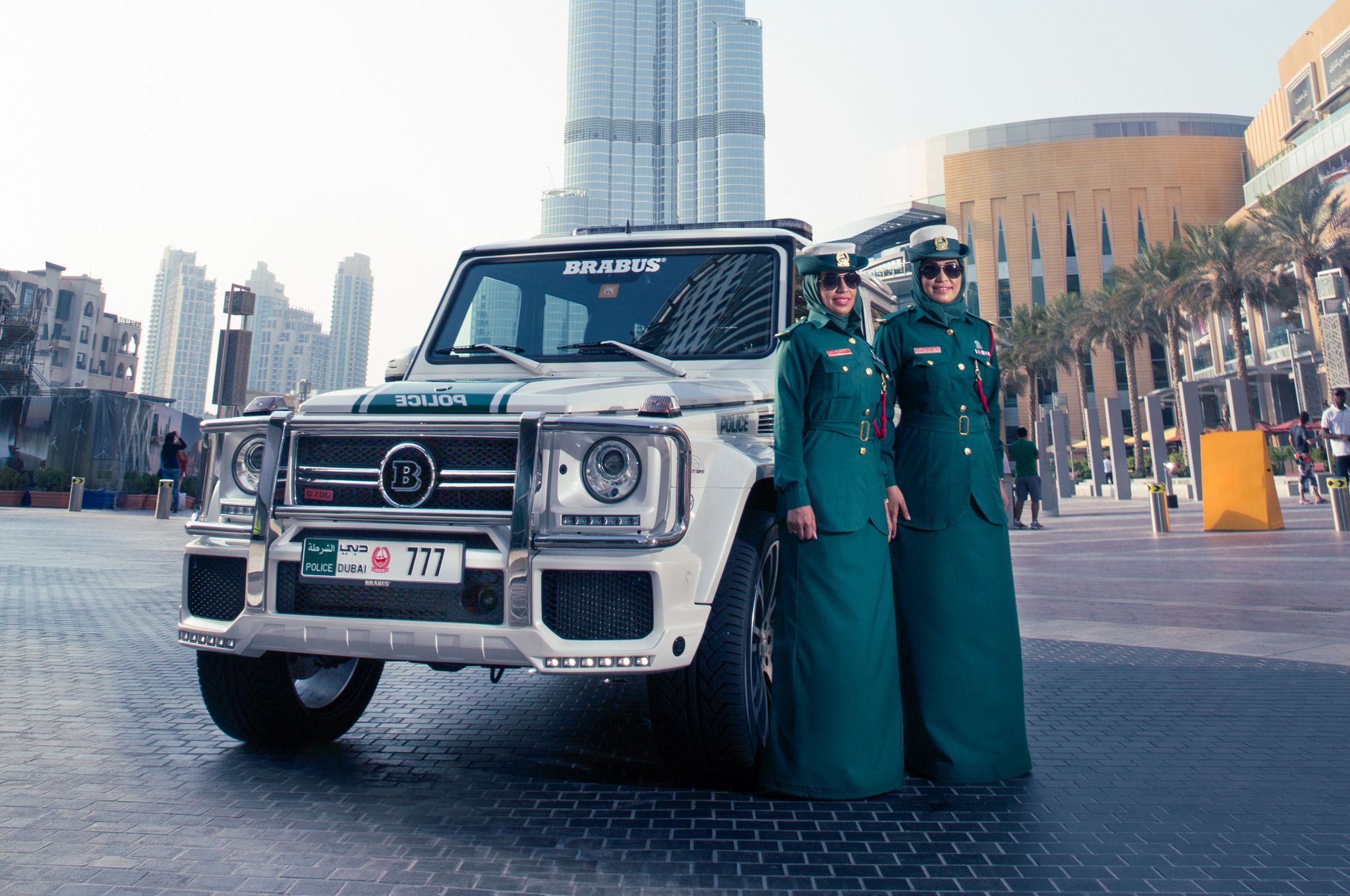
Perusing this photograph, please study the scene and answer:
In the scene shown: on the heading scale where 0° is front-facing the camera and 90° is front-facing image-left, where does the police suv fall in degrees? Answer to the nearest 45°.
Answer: approximately 45°

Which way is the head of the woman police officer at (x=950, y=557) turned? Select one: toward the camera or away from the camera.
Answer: toward the camera

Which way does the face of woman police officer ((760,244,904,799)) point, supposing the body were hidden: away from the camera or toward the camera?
toward the camera

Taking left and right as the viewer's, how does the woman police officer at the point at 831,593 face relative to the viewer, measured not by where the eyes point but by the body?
facing the viewer and to the right of the viewer

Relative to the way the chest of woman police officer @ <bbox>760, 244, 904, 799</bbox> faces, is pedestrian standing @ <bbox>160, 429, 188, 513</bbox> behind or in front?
behind

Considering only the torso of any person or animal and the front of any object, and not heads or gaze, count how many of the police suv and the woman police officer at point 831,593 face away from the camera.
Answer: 0

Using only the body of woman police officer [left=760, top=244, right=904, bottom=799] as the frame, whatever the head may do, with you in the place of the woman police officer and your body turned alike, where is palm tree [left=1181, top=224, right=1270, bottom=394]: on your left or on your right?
on your left
